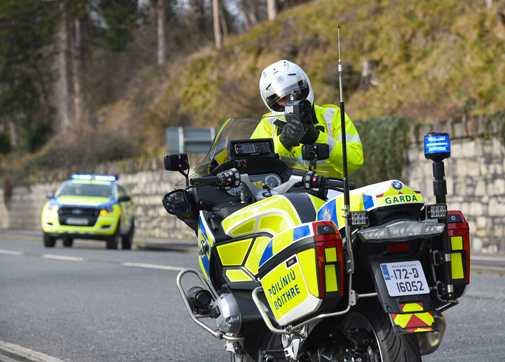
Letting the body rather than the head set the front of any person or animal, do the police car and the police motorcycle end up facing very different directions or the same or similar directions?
very different directions

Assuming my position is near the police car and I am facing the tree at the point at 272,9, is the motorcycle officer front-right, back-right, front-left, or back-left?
back-right

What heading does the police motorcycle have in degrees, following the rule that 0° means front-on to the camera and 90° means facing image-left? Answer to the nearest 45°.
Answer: approximately 135°

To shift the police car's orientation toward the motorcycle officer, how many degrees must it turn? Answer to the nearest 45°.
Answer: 0° — it already faces them

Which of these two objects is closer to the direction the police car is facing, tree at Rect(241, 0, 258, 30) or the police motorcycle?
the police motorcycle

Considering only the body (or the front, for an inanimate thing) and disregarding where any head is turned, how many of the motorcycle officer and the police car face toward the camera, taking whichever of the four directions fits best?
2

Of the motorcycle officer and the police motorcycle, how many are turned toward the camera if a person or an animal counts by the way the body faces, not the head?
1
